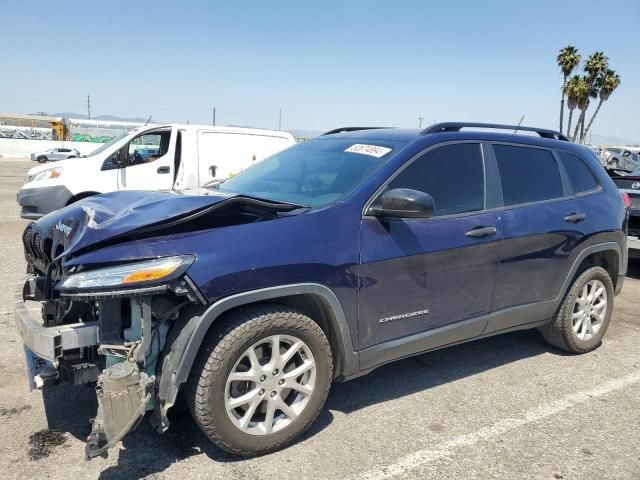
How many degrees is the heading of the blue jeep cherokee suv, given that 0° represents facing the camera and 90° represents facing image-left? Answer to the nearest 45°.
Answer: approximately 45°

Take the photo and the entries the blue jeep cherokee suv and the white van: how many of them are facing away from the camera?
0

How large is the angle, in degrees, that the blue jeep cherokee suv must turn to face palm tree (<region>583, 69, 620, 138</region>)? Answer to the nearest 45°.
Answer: approximately 180°

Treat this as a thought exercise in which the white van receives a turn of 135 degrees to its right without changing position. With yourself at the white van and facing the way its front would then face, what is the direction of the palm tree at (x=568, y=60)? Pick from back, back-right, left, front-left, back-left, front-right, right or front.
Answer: front

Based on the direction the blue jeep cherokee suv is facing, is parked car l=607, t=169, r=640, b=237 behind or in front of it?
behind

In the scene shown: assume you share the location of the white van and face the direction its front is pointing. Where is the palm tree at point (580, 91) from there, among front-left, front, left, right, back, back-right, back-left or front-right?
back-right

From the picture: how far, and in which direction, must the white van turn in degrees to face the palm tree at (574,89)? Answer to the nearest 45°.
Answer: approximately 135° to its right

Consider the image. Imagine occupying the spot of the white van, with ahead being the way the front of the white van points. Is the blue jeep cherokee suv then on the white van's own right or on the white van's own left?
on the white van's own left

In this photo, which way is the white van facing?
to the viewer's left

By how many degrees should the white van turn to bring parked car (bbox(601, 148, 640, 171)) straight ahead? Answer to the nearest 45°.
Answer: approximately 135° to its right

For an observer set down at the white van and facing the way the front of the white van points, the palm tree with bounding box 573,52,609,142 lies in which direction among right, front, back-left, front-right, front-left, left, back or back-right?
back-right

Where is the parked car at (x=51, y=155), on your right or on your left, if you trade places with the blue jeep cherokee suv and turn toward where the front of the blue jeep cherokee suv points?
on your right
